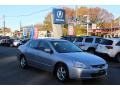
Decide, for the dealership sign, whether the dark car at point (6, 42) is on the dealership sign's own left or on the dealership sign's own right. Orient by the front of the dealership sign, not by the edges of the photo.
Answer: on the dealership sign's own right

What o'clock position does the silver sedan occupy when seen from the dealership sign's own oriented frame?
The silver sedan is roughly at 12 o'clock from the dealership sign.

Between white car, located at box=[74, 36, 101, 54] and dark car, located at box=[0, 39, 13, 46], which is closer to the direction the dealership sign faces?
the white car

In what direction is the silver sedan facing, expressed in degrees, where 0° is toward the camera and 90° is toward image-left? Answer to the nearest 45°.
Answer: approximately 315°

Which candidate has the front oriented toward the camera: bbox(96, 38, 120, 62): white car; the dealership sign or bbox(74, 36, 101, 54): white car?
the dealership sign

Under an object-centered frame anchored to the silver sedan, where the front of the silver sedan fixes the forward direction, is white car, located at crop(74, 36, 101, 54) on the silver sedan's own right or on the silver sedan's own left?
on the silver sedan's own left

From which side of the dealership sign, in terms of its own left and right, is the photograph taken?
front

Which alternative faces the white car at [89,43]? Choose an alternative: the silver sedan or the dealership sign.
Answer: the dealership sign
